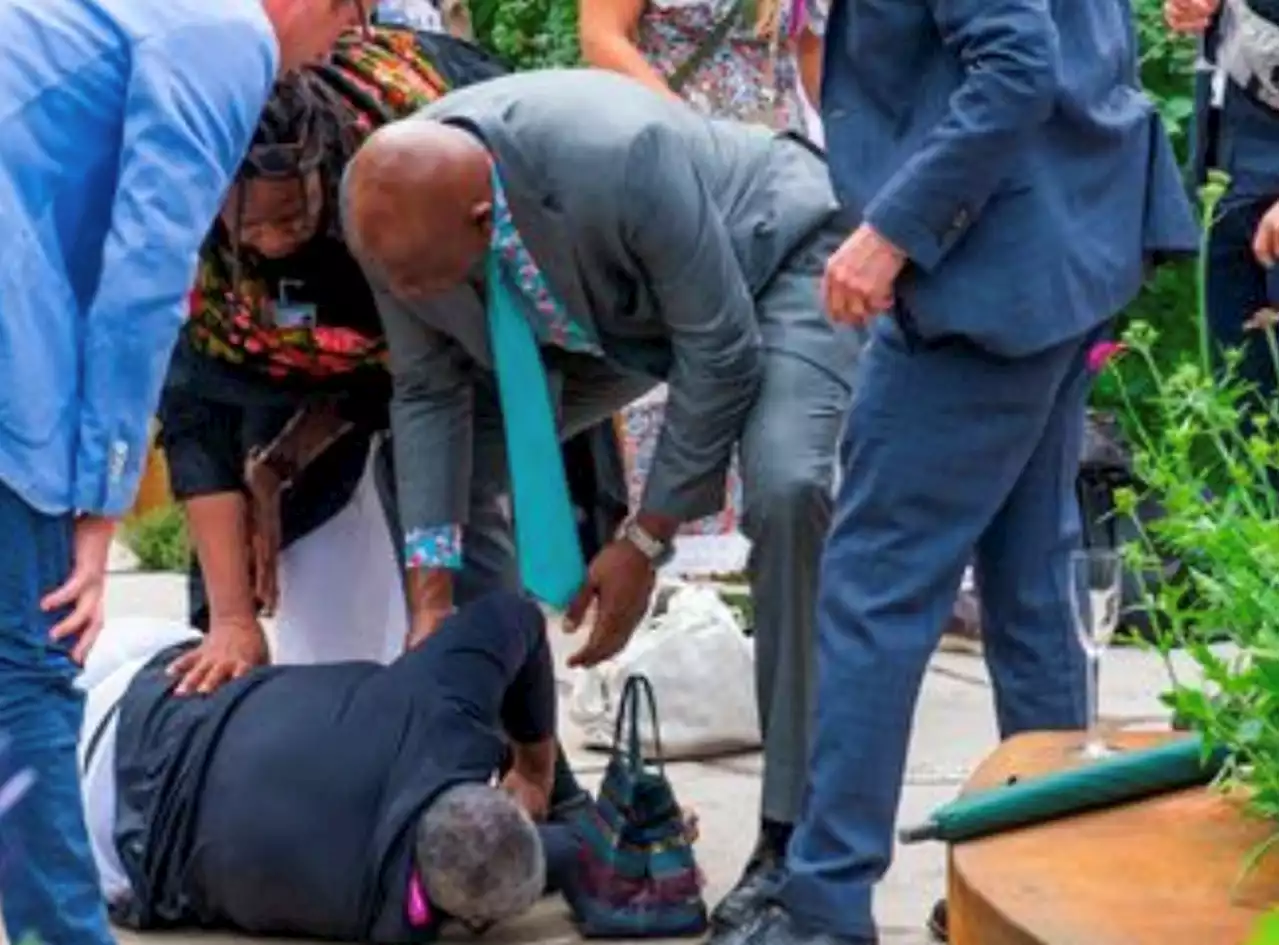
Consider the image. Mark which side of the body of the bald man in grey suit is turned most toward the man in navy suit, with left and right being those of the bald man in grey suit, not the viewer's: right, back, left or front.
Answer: left

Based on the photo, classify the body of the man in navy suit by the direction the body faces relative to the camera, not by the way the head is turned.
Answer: to the viewer's left

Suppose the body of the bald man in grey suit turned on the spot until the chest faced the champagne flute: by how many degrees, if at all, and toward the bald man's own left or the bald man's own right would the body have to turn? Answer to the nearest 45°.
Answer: approximately 90° to the bald man's own left

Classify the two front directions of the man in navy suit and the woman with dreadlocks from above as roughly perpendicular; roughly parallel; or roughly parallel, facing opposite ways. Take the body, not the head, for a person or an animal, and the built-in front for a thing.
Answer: roughly perpendicular

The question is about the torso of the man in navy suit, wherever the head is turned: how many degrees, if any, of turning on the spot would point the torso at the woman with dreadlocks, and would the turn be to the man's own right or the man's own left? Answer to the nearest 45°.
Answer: approximately 45° to the man's own right

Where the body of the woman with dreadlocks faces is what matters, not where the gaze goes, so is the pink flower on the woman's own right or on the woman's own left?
on the woman's own left

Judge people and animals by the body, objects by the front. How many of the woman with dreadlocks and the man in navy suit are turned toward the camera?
1

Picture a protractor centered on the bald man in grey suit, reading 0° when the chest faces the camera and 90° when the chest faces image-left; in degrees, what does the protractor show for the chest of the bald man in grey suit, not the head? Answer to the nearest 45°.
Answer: approximately 45°
